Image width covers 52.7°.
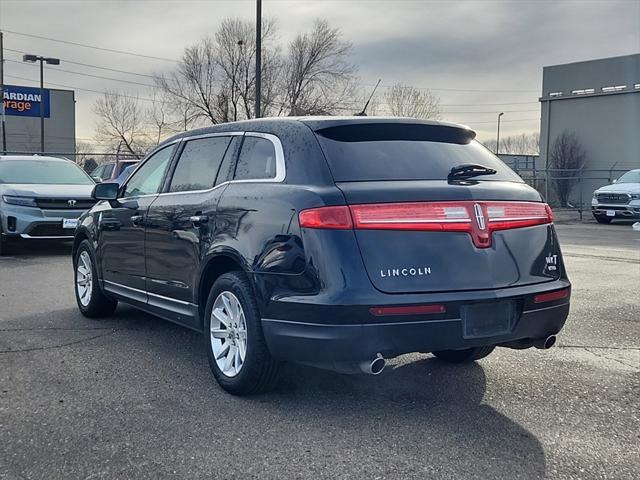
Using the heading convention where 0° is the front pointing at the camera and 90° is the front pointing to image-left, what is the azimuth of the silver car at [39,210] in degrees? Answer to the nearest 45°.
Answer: approximately 315°

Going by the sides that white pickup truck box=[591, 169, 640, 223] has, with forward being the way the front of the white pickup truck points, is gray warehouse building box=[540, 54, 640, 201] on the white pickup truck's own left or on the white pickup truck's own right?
on the white pickup truck's own right

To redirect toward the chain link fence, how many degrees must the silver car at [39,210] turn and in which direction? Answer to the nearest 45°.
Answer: approximately 90° to its left

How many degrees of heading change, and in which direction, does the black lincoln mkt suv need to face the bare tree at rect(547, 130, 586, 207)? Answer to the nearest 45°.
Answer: approximately 45° to its right

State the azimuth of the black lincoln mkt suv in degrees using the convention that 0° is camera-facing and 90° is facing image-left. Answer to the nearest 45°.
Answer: approximately 135°

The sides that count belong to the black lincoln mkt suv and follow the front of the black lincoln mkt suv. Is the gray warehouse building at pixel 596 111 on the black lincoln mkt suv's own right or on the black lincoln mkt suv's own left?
on the black lincoln mkt suv's own right

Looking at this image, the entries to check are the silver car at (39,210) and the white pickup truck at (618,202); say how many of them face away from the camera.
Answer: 0

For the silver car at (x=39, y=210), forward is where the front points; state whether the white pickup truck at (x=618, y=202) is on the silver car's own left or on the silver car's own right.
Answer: on the silver car's own left

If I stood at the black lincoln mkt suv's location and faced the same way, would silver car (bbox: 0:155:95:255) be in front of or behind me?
in front

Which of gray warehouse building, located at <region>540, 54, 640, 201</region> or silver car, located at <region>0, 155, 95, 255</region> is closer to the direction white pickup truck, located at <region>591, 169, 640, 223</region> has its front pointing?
the silver car

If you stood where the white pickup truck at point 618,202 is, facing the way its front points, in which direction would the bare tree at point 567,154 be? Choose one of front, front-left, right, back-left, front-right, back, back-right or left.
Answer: back-right

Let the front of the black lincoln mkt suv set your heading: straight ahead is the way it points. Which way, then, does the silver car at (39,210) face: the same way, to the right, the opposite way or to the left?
the opposite way
